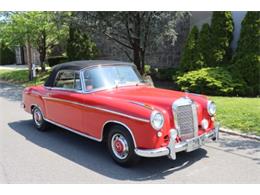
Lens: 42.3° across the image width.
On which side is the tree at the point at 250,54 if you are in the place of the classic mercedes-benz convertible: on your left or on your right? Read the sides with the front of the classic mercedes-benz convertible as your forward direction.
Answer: on your left

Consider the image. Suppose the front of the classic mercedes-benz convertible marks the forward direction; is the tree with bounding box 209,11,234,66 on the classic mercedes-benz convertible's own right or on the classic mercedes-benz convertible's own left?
on the classic mercedes-benz convertible's own left

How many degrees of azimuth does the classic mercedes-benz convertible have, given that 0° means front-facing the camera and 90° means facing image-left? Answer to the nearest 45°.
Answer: approximately 315°

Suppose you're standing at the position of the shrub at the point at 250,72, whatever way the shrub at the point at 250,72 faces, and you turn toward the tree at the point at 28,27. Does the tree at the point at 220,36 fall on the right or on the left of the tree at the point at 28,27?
right

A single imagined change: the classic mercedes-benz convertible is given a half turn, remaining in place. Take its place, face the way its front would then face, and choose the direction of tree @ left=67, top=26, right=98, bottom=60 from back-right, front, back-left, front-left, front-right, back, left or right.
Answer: front-right

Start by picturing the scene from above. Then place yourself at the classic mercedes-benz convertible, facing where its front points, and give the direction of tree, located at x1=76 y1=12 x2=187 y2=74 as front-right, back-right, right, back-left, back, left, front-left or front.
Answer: back-left

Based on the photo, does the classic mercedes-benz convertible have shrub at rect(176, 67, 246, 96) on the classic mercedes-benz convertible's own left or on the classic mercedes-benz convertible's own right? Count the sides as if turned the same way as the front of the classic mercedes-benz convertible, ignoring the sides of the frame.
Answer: on the classic mercedes-benz convertible's own left

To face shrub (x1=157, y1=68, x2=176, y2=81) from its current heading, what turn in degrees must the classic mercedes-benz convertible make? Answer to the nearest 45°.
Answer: approximately 135° to its left

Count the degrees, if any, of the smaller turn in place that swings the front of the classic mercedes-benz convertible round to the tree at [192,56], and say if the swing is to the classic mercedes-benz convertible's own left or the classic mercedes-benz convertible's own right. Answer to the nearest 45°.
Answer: approximately 135° to the classic mercedes-benz convertible's own left

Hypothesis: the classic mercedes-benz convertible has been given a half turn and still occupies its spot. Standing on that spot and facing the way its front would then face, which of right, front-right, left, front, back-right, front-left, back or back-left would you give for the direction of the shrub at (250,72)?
right
